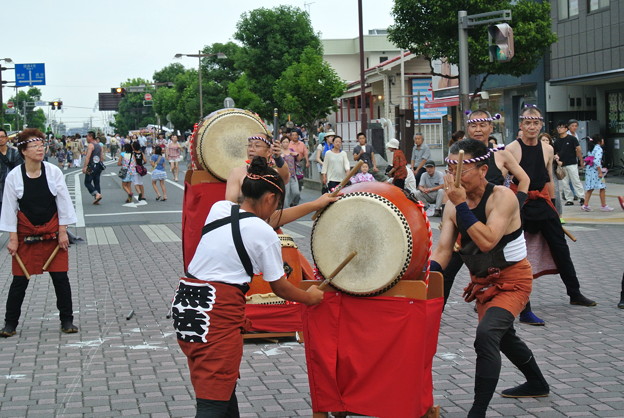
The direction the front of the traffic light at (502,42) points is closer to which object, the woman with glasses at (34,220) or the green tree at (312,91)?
the woman with glasses

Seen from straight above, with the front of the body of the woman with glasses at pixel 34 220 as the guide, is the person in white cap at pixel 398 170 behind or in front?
behind

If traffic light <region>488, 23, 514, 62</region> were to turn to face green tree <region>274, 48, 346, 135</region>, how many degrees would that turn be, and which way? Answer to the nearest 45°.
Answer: approximately 135° to its right

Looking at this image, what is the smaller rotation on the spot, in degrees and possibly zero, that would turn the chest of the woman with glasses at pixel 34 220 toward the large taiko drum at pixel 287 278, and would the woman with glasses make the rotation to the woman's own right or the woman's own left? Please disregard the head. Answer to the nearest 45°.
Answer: approximately 45° to the woman's own left

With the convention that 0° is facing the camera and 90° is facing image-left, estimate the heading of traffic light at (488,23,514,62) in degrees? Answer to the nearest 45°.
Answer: approximately 45°

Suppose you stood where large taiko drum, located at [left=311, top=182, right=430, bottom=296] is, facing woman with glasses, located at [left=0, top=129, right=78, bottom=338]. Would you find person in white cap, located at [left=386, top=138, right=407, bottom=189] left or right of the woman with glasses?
right

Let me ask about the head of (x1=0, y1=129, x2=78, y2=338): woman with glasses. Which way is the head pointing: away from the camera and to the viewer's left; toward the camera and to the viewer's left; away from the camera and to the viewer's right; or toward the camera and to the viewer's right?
toward the camera and to the viewer's right

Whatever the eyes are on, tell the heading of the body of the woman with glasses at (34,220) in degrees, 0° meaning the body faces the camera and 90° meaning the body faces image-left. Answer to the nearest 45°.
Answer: approximately 0°

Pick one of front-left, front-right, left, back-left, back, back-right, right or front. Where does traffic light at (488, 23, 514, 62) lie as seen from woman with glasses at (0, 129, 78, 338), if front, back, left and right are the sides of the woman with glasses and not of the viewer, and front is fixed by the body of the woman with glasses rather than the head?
back-left

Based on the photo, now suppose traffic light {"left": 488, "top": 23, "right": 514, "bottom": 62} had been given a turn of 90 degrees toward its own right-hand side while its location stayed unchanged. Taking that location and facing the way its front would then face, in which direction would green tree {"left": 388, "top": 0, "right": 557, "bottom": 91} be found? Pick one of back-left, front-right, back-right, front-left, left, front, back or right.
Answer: front-right
